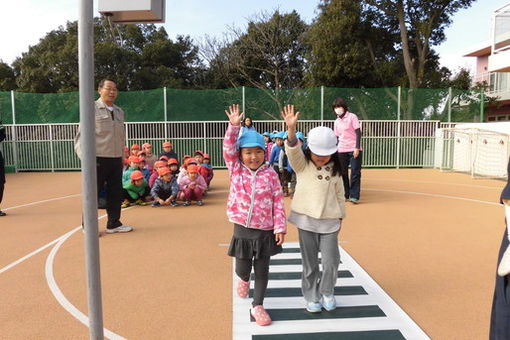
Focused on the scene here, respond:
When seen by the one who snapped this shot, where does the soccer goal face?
facing the viewer and to the left of the viewer

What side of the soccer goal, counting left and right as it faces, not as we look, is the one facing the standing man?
front

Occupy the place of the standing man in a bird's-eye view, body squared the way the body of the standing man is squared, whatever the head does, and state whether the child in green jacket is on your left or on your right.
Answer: on your left

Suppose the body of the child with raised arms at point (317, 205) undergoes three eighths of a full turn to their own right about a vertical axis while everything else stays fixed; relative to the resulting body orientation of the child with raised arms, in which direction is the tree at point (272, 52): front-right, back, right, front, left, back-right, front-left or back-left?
front-right

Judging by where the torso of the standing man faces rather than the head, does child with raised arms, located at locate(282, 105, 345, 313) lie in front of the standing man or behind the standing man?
in front

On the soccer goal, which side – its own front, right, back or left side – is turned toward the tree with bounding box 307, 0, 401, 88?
right

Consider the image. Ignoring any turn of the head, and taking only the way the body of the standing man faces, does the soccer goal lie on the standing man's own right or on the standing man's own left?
on the standing man's own left

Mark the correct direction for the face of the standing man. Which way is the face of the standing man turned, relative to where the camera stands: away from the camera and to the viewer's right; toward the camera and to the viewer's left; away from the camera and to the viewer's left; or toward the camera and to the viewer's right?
toward the camera and to the viewer's right

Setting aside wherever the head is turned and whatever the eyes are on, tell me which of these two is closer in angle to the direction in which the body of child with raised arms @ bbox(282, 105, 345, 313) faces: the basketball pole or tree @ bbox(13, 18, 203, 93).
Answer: the basketball pole
